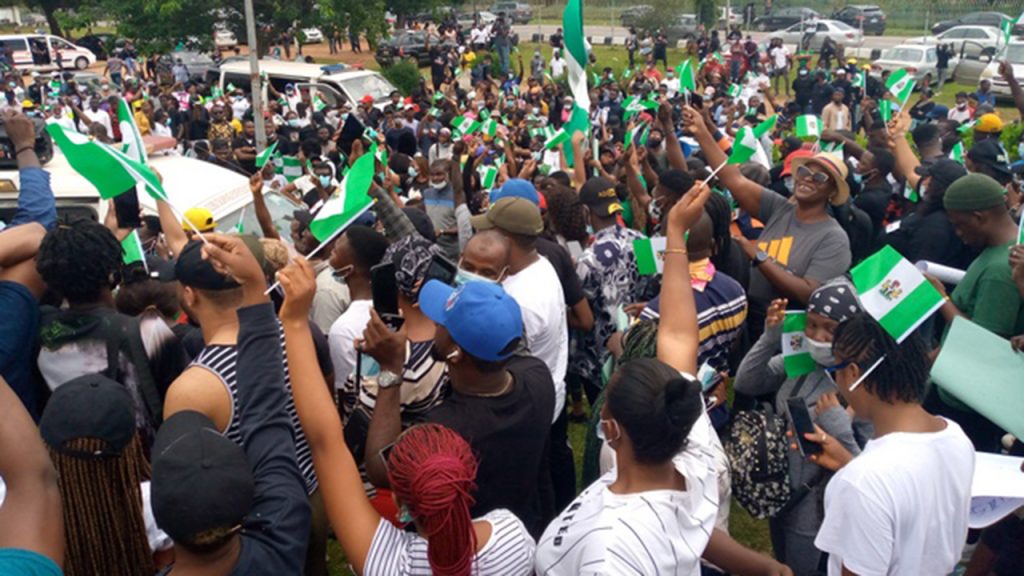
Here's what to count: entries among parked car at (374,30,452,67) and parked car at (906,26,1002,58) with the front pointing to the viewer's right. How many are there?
0

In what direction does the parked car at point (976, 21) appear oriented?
to the viewer's left

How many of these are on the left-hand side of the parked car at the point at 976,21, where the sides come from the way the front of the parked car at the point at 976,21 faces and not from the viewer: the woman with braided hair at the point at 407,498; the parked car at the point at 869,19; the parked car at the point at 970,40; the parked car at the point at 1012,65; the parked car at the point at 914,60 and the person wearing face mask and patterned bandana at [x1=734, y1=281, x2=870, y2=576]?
5

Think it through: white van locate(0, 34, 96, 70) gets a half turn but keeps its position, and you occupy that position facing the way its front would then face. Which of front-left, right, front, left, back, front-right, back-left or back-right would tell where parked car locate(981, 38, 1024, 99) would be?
back-left

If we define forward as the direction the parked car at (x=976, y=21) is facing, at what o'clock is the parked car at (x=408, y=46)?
the parked car at (x=408, y=46) is roughly at 11 o'clock from the parked car at (x=976, y=21).

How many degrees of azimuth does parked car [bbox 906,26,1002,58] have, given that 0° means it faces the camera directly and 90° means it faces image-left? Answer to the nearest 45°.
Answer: approximately 90°

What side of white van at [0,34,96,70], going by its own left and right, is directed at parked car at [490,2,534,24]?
front

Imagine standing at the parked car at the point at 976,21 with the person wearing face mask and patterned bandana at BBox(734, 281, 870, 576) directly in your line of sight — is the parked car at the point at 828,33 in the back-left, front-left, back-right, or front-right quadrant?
front-right

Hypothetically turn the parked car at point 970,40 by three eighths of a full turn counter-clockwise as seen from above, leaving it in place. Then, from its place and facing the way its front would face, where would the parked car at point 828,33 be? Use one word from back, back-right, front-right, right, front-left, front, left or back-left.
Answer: back

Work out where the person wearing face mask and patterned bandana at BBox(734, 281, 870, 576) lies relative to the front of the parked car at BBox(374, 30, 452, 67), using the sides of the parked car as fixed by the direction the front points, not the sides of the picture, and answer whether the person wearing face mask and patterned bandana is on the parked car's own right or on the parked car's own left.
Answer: on the parked car's own left

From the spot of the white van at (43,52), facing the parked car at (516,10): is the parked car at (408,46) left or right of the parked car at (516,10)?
right

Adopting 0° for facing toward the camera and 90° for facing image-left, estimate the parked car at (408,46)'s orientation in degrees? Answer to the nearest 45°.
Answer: approximately 45°
